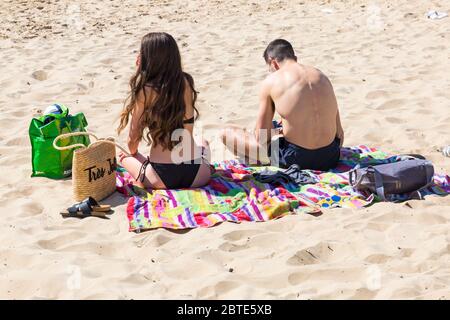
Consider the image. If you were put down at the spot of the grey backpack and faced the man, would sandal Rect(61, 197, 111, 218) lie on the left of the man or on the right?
left

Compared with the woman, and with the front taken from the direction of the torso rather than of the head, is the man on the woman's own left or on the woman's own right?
on the woman's own right

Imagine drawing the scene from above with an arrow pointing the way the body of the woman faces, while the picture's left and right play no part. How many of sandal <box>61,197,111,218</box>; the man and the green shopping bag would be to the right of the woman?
1

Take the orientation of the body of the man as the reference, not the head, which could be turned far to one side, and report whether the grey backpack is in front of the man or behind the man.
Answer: behind

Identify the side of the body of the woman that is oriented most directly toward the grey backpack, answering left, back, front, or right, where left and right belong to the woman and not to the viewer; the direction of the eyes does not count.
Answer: right

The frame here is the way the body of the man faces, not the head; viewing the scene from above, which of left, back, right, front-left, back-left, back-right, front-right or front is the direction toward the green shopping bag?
front-left

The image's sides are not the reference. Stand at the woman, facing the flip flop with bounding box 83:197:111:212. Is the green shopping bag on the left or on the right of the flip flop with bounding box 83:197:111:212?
right

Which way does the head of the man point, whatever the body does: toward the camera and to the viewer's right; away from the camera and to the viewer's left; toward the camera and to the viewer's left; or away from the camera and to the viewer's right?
away from the camera and to the viewer's left

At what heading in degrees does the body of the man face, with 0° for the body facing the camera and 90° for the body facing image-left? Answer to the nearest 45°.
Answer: approximately 135°

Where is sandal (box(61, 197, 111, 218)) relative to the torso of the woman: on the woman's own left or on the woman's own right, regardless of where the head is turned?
on the woman's own left

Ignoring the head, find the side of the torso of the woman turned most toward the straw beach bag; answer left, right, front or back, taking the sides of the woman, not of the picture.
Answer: left

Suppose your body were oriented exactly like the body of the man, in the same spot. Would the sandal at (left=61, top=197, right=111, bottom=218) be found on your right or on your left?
on your left

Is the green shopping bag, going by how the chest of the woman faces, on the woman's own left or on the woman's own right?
on the woman's own left

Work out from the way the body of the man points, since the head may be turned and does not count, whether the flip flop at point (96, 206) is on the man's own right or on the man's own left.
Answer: on the man's own left

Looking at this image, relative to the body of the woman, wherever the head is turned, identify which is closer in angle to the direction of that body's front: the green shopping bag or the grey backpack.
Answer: the green shopping bag

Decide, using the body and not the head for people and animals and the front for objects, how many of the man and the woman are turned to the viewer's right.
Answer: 0

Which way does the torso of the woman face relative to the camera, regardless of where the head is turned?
away from the camera
